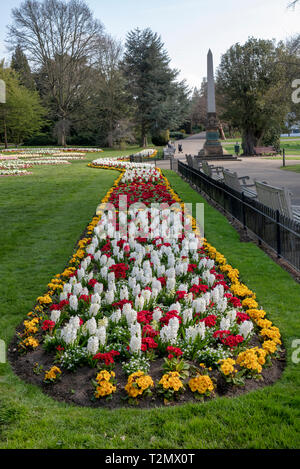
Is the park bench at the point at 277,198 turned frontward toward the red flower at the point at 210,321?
no

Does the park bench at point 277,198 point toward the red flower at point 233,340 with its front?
no

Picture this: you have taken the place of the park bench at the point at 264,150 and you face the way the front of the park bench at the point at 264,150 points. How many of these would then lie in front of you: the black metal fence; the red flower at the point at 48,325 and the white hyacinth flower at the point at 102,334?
3

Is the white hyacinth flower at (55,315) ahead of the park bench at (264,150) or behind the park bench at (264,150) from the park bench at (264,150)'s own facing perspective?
ahead

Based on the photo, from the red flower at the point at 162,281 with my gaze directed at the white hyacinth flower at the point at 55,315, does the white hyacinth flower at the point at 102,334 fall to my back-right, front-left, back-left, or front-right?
front-left
